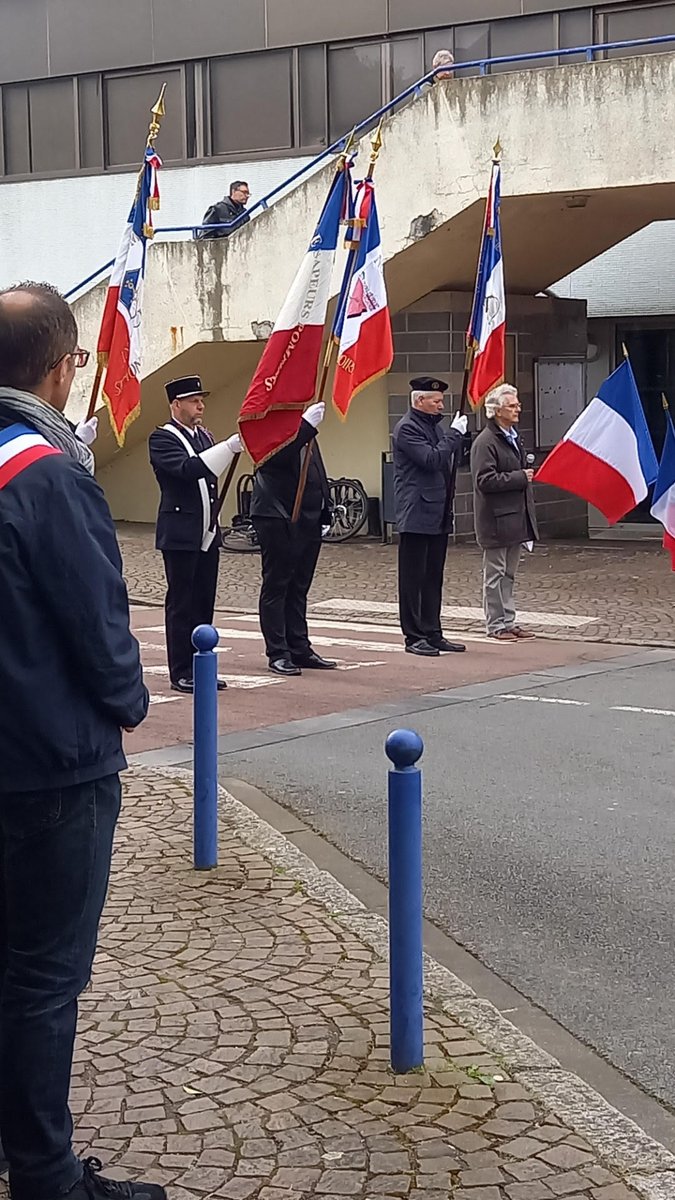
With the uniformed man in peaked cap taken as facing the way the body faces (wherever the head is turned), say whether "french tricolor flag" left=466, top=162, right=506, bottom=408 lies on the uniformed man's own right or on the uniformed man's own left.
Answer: on the uniformed man's own left

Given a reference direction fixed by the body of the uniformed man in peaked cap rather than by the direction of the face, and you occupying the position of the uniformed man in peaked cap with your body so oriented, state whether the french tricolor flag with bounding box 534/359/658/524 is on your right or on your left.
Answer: on your left

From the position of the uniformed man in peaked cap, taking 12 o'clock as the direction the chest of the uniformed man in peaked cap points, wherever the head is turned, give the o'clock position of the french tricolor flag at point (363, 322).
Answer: The french tricolor flag is roughly at 9 o'clock from the uniformed man in peaked cap.

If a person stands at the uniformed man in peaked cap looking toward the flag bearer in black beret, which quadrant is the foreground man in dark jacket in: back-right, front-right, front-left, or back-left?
back-right

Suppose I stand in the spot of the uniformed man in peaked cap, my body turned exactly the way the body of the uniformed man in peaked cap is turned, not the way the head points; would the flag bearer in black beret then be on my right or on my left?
on my left

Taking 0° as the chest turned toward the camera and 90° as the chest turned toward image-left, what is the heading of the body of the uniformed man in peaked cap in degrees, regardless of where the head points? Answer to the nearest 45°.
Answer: approximately 315°

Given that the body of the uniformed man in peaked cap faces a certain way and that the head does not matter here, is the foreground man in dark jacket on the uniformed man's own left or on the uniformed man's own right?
on the uniformed man's own right
